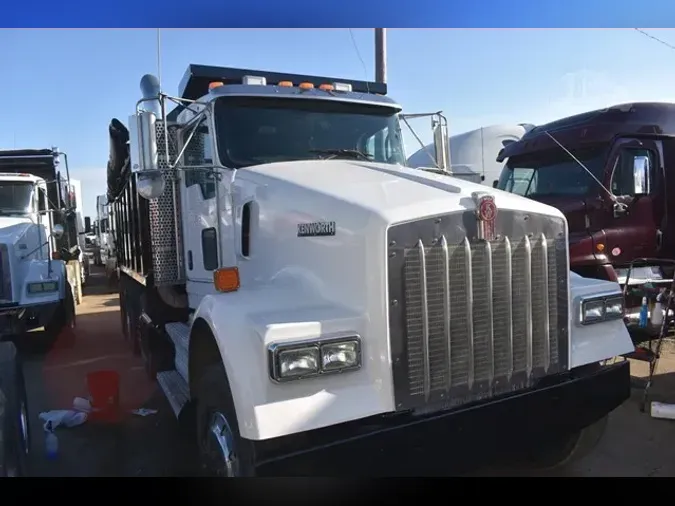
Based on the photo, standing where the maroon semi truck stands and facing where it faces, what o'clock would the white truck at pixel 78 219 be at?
The white truck is roughly at 2 o'clock from the maroon semi truck.

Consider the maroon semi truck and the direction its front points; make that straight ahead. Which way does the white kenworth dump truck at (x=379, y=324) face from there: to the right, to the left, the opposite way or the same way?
to the left

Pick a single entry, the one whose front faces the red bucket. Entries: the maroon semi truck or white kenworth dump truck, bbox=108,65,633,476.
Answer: the maroon semi truck

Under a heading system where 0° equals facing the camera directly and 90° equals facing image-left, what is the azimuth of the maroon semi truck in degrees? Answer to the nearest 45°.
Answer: approximately 45°

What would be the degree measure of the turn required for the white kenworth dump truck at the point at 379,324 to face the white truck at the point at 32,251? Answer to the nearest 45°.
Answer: approximately 180°

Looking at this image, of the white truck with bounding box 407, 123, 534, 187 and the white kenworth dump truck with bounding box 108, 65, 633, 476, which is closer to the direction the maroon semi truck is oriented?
the white kenworth dump truck

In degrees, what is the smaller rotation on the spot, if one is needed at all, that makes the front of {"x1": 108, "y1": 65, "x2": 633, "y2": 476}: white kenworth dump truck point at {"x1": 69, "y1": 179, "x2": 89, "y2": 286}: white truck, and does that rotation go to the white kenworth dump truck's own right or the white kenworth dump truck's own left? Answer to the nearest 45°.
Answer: approximately 180°

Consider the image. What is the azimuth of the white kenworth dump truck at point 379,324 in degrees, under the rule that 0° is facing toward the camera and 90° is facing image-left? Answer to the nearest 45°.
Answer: approximately 315°

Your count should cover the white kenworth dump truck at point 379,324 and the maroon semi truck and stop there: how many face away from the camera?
0

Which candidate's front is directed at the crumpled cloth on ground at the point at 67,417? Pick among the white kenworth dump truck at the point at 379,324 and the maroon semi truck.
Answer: the maroon semi truck

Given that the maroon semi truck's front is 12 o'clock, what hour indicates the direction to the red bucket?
The red bucket is roughly at 12 o'clock from the maroon semi truck.

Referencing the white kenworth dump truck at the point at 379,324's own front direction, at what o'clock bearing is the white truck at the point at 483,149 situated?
The white truck is roughly at 8 o'clock from the white kenworth dump truck.
